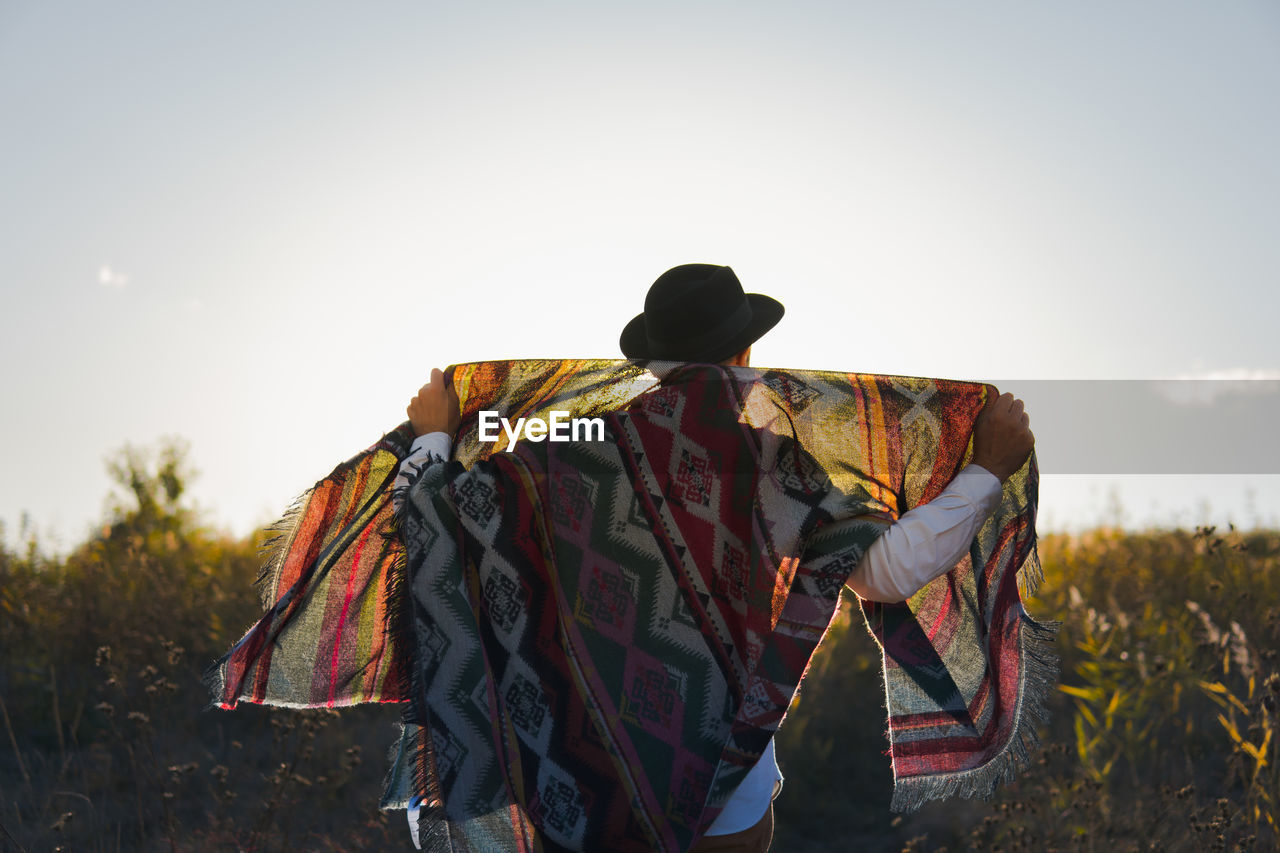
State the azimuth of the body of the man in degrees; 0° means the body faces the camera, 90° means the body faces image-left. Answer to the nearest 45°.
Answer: approximately 180°
